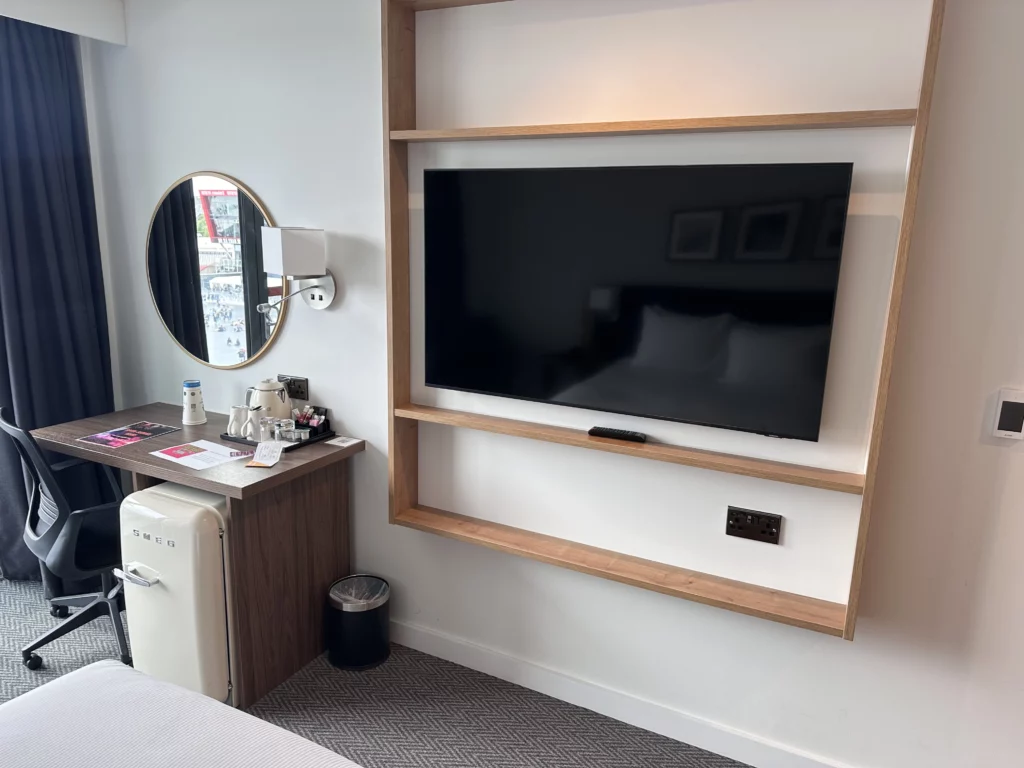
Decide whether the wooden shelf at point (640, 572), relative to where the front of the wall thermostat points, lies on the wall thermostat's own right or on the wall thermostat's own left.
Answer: on the wall thermostat's own right

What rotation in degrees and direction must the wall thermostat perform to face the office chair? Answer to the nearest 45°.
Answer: approximately 45° to its right

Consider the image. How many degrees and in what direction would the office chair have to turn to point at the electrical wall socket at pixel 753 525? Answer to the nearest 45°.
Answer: approximately 90° to its right

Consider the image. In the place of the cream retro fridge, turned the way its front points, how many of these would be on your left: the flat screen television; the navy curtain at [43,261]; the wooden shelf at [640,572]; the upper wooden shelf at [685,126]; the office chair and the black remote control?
4

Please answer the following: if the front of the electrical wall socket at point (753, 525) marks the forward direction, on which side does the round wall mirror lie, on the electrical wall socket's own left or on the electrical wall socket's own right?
on the electrical wall socket's own right

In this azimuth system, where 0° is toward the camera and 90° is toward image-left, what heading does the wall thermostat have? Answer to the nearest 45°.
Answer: approximately 0°

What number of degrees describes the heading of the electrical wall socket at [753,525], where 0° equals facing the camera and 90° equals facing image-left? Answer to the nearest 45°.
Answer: approximately 0°

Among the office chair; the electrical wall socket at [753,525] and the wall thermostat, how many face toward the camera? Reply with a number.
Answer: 2

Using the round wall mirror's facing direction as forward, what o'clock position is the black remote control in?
The black remote control is roughly at 9 o'clock from the round wall mirror.
